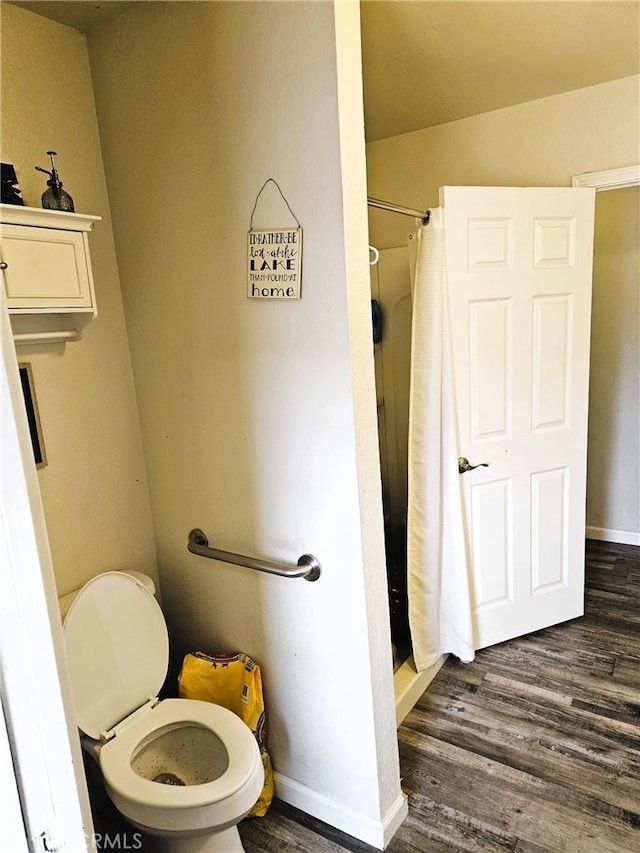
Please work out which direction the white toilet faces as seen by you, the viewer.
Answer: facing the viewer and to the right of the viewer

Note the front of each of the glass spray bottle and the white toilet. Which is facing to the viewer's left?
the glass spray bottle

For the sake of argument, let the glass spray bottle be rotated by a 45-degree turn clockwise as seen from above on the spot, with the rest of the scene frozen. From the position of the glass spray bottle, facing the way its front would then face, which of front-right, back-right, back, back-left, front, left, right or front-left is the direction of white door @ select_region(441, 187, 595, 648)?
back-right

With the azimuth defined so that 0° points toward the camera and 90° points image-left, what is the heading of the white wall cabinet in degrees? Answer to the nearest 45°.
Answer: approximately 315°

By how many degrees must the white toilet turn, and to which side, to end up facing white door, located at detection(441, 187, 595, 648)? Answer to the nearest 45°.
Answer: approximately 45° to its left

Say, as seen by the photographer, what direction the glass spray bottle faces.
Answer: facing to the left of the viewer

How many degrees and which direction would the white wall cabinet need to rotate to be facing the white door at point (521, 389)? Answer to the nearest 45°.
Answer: approximately 45° to its left
